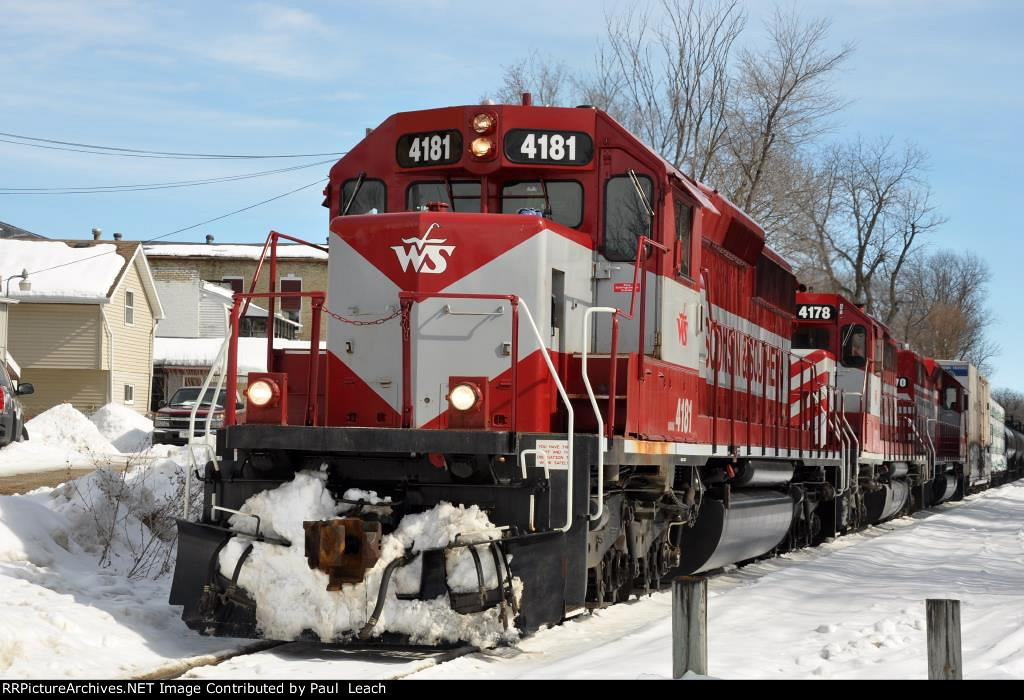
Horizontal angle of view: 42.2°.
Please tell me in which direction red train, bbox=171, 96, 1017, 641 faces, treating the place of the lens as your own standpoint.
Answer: facing the viewer and to the left of the viewer

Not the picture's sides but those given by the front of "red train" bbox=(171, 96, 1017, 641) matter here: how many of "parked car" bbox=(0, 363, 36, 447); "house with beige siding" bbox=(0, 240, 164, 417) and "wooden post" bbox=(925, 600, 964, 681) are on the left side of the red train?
1

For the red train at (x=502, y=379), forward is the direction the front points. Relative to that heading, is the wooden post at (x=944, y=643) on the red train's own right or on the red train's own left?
on the red train's own left

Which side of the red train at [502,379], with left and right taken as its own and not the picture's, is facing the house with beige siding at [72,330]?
right

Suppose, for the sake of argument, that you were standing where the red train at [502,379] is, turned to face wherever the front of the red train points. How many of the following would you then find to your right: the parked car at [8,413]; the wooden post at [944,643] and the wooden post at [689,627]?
1

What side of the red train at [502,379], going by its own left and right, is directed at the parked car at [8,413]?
right
